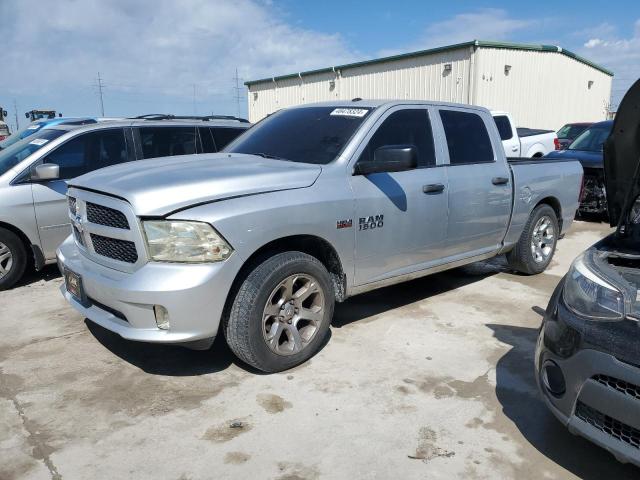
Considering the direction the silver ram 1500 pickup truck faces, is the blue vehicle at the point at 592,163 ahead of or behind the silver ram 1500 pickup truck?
behind

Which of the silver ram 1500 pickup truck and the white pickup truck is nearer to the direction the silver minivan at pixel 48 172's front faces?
the silver ram 1500 pickup truck

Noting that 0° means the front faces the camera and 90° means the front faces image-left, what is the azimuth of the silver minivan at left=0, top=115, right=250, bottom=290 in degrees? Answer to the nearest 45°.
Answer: approximately 45°

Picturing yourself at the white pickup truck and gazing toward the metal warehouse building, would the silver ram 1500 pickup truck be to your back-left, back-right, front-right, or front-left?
back-left

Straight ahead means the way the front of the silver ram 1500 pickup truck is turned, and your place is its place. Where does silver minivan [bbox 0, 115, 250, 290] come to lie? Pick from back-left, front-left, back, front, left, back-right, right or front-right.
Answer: right

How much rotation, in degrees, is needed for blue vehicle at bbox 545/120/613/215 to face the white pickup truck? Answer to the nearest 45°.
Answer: approximately 90° to its right

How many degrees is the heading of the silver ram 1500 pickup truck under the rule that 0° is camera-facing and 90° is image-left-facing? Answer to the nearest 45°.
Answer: approximately 45°

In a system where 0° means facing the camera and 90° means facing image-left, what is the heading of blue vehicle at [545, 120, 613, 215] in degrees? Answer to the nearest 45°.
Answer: approximately 45°

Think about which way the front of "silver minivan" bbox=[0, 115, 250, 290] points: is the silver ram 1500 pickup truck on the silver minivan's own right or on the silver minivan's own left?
on the silver minivan's own left
